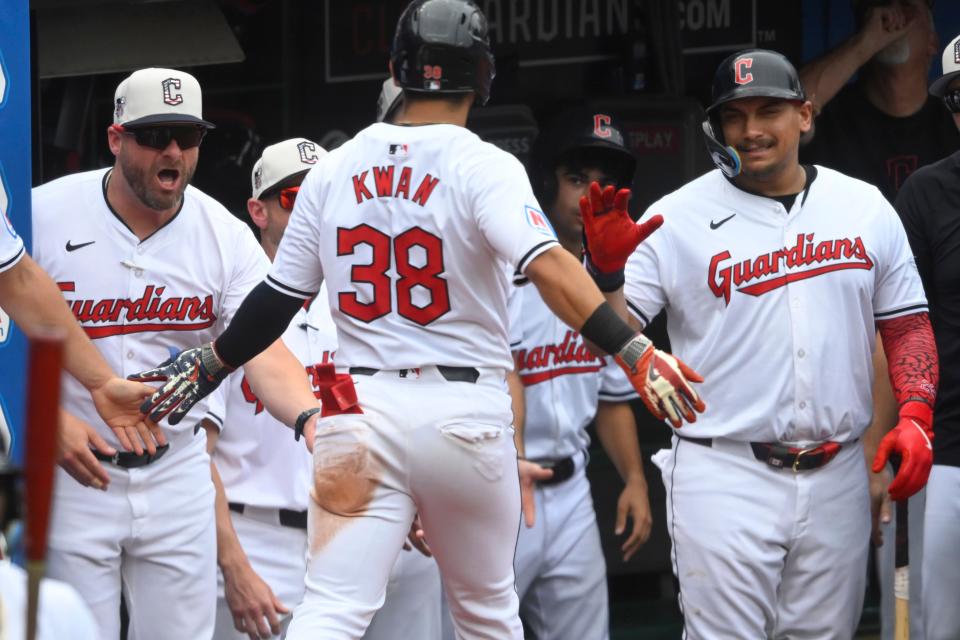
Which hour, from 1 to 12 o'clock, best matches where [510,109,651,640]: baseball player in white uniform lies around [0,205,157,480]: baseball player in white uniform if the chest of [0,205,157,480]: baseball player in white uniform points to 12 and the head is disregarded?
[510,109,651,640]: baseball player in white uniform is roughly at 11 o'clock from [0,205,157,480]: baseball player in white uniform.

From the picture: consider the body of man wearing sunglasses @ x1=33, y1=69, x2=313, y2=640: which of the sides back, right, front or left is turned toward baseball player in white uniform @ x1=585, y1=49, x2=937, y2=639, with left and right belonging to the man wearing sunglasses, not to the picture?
left

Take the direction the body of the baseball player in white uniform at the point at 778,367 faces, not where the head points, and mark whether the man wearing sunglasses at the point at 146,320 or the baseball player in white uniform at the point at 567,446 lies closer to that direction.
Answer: the man wearing sunglasses

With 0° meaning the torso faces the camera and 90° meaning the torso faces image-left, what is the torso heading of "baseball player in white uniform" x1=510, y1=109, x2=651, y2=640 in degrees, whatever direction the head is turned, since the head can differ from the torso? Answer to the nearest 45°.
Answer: approximately 0°

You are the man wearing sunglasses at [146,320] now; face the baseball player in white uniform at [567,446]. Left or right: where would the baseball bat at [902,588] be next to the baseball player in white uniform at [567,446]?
right

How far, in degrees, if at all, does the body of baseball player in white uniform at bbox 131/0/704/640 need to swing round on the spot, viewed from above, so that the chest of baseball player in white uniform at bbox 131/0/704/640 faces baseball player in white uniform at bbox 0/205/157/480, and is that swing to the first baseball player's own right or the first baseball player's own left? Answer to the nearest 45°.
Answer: approximately 45° to the first baseball player's own left

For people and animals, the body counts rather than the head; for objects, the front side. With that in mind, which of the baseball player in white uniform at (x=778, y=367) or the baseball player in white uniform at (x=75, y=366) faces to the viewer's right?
the baseball player in white uniform at (x=75, y=366)

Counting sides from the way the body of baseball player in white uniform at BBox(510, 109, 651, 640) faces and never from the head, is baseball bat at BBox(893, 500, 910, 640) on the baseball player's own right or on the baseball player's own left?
on the baseball player's own left

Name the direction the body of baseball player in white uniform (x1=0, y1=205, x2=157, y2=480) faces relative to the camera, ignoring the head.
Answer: to the viewer's right

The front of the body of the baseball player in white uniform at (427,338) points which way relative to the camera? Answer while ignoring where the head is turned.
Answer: away from the camera

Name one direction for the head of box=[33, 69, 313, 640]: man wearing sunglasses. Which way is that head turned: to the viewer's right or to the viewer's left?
to the viewer's right
